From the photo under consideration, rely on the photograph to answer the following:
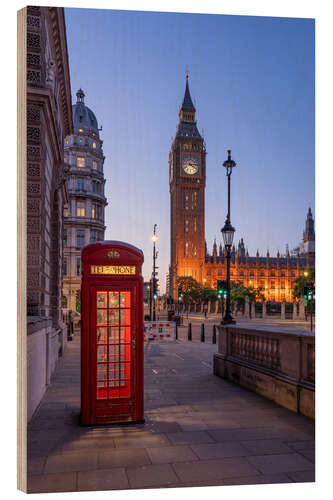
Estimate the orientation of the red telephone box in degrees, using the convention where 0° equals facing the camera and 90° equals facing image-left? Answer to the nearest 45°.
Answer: approximately 0°
